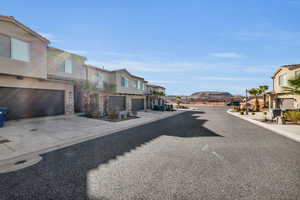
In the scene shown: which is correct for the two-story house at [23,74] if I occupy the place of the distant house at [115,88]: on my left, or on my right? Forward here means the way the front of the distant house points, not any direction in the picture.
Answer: on my right

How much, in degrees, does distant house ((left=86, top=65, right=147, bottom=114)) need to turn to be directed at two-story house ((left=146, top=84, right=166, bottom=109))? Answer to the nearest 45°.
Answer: approximately 90° to its left

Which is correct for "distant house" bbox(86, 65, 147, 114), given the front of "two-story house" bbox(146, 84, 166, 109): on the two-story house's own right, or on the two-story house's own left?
on the two-story house's own right

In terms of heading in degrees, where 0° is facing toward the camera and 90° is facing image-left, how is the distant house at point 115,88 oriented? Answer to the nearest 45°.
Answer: approximately 315°

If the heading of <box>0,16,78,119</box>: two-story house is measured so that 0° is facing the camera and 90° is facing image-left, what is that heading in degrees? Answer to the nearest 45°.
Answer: approximately 315°
